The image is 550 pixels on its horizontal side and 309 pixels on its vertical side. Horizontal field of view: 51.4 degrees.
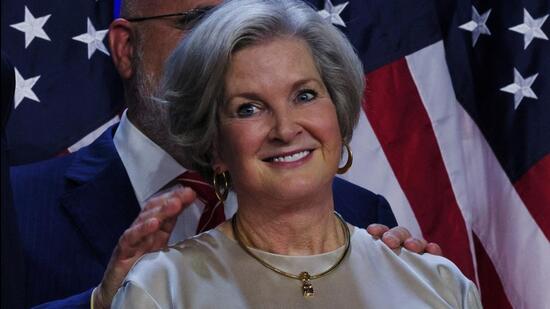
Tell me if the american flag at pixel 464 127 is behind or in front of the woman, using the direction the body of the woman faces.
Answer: behind

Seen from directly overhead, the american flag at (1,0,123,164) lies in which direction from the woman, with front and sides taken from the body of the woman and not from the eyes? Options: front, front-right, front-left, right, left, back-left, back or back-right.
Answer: back-right

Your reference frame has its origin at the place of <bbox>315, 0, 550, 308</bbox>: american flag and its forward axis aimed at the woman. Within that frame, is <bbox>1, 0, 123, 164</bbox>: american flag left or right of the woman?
right

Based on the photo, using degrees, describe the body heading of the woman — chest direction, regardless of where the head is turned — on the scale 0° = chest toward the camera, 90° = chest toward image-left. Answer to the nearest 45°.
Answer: approximately 0°
